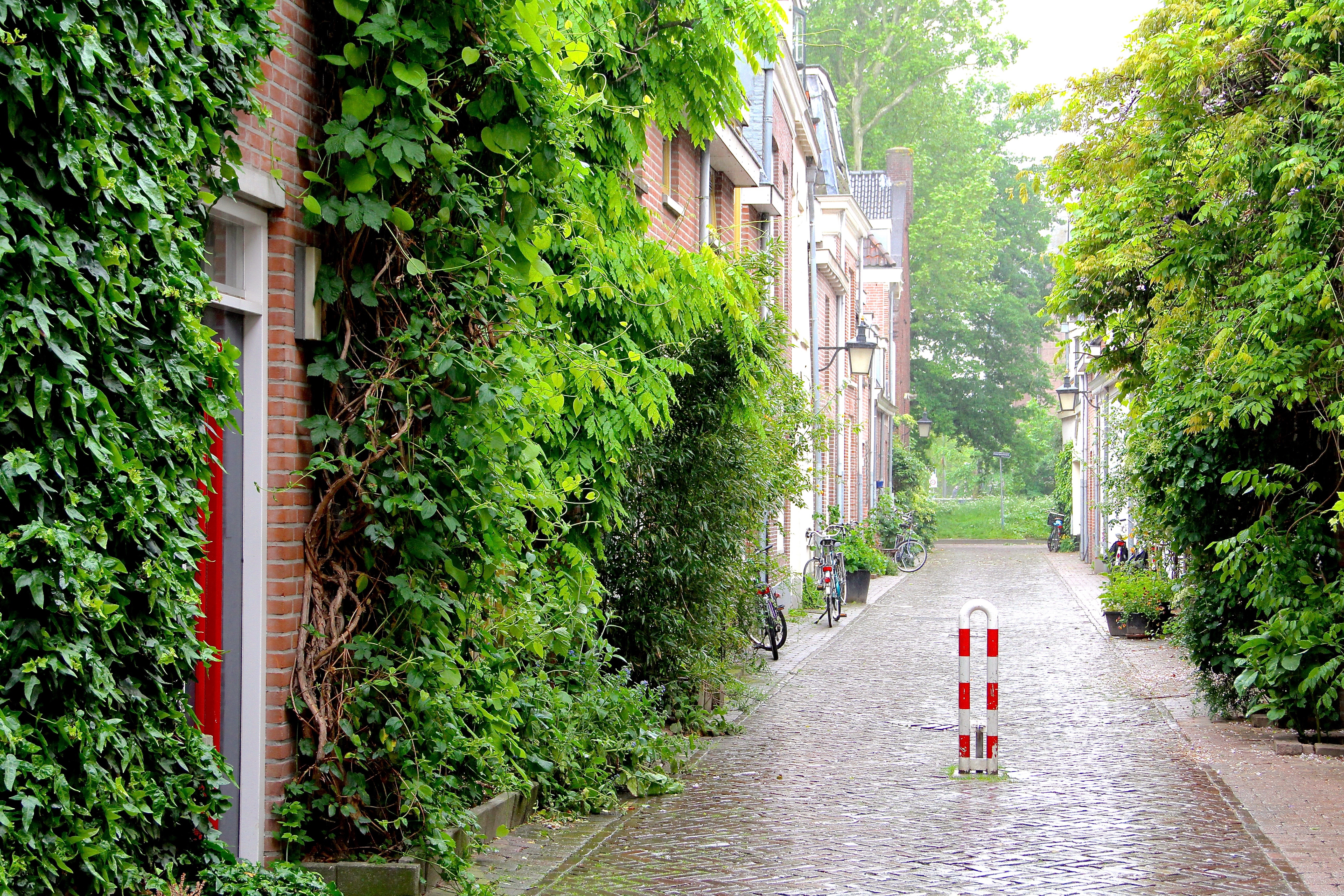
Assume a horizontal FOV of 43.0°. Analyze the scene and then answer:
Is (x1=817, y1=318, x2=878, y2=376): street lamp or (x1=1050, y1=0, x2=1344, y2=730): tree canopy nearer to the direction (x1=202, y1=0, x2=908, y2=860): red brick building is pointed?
the tree canopy

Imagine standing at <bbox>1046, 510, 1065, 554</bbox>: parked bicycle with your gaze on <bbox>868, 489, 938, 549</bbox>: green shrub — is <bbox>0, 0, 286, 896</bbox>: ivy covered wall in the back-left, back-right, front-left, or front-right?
front-left

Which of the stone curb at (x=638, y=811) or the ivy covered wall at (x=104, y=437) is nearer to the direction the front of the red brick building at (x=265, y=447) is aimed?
the stone curb

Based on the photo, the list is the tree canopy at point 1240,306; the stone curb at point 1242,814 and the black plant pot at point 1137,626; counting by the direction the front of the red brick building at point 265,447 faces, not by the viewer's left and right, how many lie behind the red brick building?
0

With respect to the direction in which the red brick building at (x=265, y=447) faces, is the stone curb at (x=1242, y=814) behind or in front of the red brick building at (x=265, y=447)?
in front

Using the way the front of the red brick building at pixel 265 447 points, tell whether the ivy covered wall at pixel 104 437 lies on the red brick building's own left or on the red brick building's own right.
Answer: on the red brick building's own right

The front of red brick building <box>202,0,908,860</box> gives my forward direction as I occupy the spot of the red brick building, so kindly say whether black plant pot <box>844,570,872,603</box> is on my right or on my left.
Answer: on my left

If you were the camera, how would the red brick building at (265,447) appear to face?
facing to the right of the viewer

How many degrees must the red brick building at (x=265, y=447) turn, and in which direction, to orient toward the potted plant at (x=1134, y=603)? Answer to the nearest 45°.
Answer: approximately 45° to its left

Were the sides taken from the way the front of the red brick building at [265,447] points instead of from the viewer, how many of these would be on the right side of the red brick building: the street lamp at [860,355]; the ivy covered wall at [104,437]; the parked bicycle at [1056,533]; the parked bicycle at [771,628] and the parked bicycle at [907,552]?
1

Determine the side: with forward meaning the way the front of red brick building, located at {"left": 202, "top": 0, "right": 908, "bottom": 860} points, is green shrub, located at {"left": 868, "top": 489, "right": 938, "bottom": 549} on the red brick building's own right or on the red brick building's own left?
on the red brick building's own left

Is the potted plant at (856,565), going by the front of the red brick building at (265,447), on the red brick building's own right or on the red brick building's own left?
on the red brick building's own left

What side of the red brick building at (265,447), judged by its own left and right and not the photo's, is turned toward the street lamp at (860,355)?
left

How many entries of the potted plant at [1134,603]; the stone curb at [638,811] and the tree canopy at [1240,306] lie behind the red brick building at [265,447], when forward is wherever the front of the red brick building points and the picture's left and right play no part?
0

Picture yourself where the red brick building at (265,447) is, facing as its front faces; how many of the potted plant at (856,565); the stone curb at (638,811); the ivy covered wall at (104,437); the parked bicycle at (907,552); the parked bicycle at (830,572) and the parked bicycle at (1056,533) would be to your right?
1
